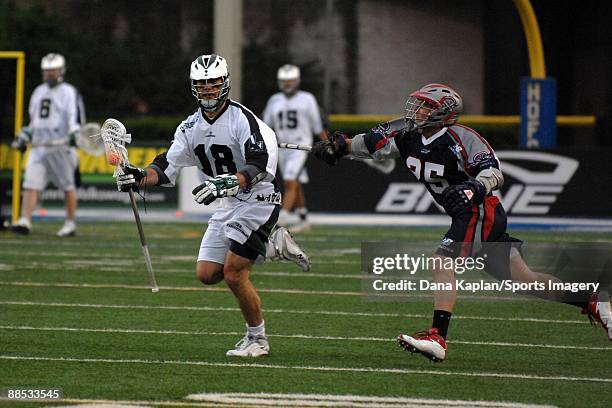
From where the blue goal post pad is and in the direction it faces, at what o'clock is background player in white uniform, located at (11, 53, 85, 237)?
The background player in white uniform is roughly at 2 o'clock from the blue goal post pad.

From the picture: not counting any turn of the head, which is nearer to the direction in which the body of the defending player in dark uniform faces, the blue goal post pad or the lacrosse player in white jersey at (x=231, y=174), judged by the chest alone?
the lacrosse player in white jersey

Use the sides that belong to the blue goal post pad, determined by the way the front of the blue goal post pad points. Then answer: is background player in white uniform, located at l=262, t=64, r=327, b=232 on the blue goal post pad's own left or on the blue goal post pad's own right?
on the blue goal post pad's own right

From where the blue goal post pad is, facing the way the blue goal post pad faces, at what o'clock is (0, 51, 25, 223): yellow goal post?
The yellow goal post is roughly at 2 o'clock from the blue goal post pad.

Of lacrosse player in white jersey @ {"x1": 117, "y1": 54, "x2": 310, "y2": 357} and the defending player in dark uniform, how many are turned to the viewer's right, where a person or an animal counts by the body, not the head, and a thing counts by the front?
0

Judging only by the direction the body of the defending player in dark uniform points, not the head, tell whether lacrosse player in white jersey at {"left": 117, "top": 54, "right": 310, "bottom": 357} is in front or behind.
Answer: in front

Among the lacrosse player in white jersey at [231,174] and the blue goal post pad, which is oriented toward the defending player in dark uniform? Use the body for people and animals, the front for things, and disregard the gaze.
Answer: the blue goal post pad

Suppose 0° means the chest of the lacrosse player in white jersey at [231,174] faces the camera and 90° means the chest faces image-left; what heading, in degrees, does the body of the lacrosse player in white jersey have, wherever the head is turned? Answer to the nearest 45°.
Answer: approximately 45°

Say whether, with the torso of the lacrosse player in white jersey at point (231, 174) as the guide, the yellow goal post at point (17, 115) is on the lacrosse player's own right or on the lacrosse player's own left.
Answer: on the lacrosse player's own right
